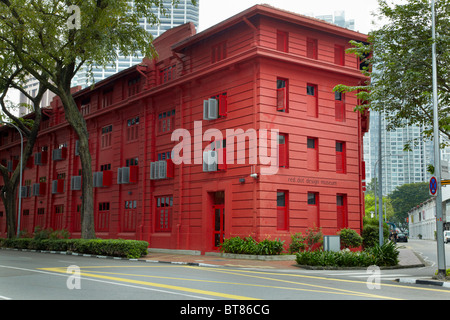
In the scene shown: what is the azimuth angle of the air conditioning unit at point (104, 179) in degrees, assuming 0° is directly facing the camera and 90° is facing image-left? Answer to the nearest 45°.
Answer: approximately 45°

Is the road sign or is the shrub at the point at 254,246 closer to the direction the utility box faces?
the road sign

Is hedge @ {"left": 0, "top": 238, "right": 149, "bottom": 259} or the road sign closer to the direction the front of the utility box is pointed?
the road sign

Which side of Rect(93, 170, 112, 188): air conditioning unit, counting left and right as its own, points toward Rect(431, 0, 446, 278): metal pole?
left

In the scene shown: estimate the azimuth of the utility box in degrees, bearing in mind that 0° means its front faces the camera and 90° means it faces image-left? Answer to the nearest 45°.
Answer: approximately 0°

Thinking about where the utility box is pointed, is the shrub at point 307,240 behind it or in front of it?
behind
